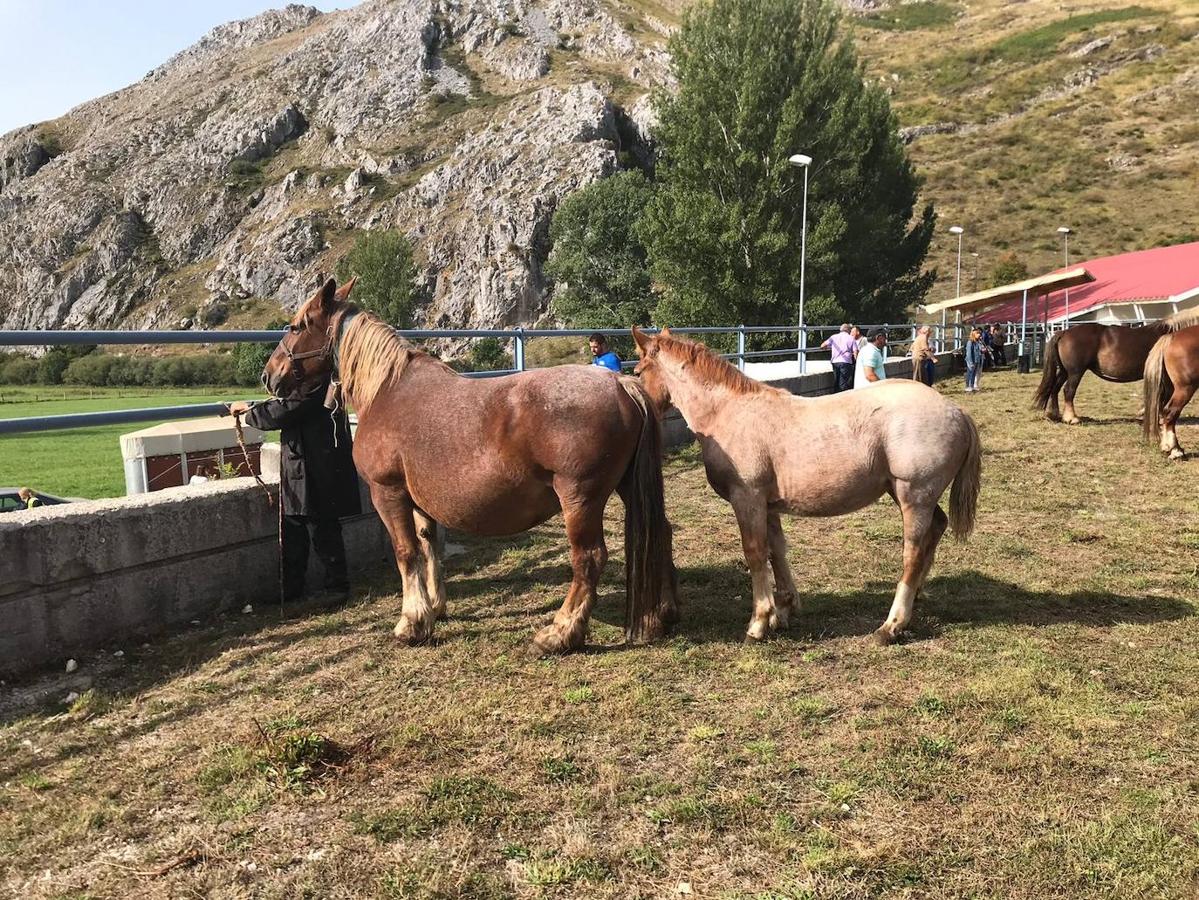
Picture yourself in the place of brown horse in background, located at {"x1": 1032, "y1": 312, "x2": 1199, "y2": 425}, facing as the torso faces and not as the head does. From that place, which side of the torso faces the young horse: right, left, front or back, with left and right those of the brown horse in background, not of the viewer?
right

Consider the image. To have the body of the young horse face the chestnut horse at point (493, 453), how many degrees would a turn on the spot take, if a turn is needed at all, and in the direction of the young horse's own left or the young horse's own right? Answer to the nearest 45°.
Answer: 0° — it already faces it

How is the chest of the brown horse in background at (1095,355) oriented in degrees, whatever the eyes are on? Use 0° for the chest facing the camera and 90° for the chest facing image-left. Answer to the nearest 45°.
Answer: approximately 270°

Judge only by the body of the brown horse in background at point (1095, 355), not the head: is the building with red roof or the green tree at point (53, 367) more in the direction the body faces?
the building with red roof

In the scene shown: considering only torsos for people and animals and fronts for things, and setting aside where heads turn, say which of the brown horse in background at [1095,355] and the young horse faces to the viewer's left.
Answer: the young horse

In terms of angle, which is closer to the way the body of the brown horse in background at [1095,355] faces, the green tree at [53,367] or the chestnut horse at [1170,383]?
the chestnut horse

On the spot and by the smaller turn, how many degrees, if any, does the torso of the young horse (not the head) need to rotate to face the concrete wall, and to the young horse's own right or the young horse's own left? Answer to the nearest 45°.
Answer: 0° — it already faces it

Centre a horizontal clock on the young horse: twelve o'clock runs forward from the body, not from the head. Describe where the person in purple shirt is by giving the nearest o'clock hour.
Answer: The person in purple shirt is roughly at 3 o'clock from the young horse.

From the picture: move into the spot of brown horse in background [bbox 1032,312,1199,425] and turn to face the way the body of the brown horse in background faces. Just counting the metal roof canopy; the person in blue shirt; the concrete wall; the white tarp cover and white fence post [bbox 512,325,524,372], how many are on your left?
1

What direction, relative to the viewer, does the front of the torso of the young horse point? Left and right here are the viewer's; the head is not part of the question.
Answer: facing to the left of the viewer

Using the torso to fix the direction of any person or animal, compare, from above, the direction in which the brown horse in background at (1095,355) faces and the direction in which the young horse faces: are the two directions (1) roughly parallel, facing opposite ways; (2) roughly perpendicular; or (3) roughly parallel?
roughly parallel, facing opposite ways

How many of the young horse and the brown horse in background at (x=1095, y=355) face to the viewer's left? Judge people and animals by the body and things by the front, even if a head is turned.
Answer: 1
